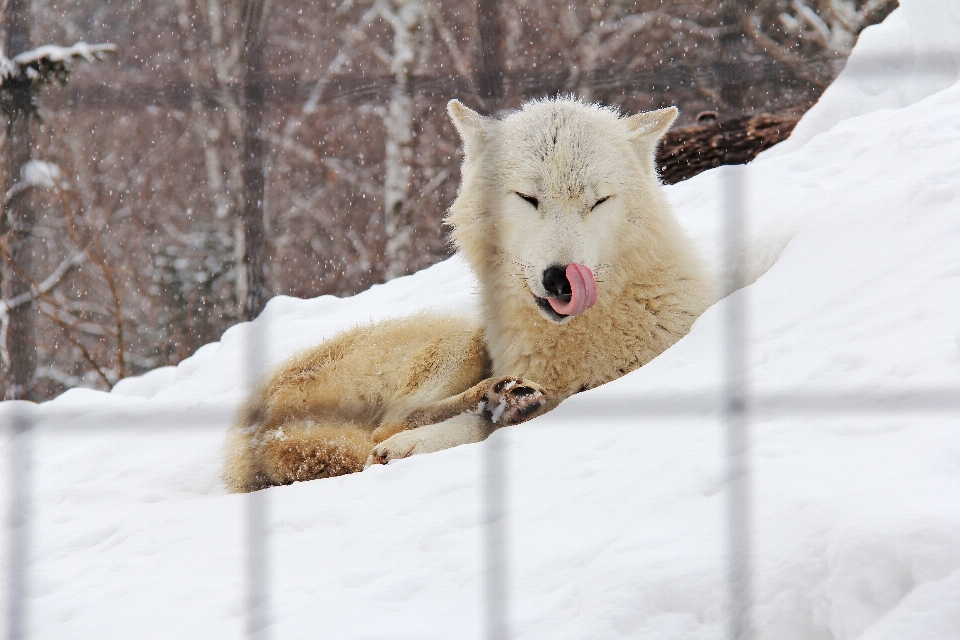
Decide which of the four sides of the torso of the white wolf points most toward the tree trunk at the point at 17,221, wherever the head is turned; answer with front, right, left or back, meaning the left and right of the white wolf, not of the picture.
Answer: back

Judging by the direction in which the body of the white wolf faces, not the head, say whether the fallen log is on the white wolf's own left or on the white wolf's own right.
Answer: on the white wolf's own left

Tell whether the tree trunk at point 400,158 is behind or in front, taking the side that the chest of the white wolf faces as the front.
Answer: behind

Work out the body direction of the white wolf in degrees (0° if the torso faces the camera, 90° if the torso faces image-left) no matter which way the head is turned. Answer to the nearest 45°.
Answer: approximately 315°
